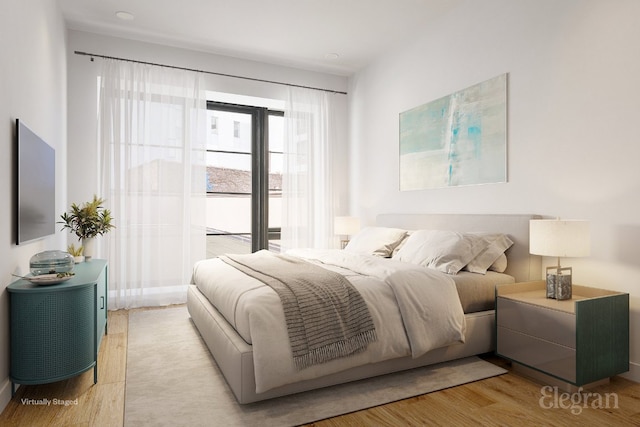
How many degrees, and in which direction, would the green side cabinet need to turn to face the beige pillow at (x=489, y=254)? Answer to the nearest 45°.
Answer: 0° — it already faces it

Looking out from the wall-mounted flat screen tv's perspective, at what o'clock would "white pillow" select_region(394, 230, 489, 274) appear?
The white pillow is roughly at 1 o'clock from the wall-mounted flat screen tv.

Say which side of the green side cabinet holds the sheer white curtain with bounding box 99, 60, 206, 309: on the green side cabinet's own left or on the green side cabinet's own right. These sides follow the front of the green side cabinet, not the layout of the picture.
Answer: on the green side cabinet's own left

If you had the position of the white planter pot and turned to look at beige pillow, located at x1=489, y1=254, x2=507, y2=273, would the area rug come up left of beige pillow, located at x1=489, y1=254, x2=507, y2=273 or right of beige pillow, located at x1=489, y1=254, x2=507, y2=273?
right

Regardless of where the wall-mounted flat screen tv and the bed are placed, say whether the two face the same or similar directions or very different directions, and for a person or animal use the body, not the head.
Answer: very different directions

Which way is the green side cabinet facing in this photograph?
to the viewer's right

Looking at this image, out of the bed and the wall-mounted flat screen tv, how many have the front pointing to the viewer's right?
1

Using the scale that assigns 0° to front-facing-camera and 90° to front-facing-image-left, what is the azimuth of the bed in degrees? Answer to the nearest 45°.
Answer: approximately 45°

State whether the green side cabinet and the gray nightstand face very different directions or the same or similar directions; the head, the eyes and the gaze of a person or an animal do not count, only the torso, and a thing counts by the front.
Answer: very different directions

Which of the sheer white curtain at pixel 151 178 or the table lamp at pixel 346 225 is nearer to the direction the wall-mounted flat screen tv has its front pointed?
the table lamp

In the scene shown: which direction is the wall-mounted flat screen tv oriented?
to the viewer's right

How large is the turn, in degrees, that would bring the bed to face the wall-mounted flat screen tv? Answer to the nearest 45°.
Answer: approximately 45° to its right
